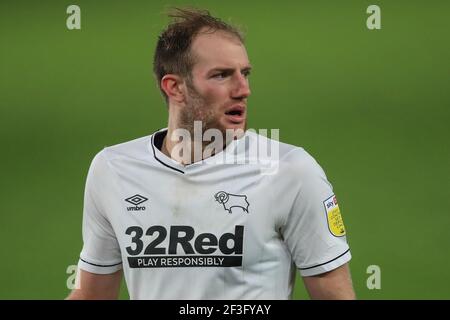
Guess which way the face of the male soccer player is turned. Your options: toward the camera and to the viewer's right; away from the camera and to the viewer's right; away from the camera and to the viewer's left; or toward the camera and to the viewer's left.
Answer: toward the camera and to the viewer's right

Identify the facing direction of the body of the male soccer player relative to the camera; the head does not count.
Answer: toward the camera
